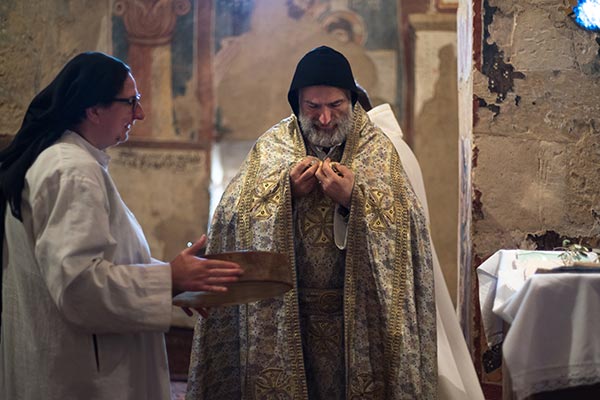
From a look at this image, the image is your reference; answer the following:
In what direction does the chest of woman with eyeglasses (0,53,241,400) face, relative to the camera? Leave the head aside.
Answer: to the viewer's right

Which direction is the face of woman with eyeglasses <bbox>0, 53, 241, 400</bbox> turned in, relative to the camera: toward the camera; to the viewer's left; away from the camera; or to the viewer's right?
to the viewer's right
